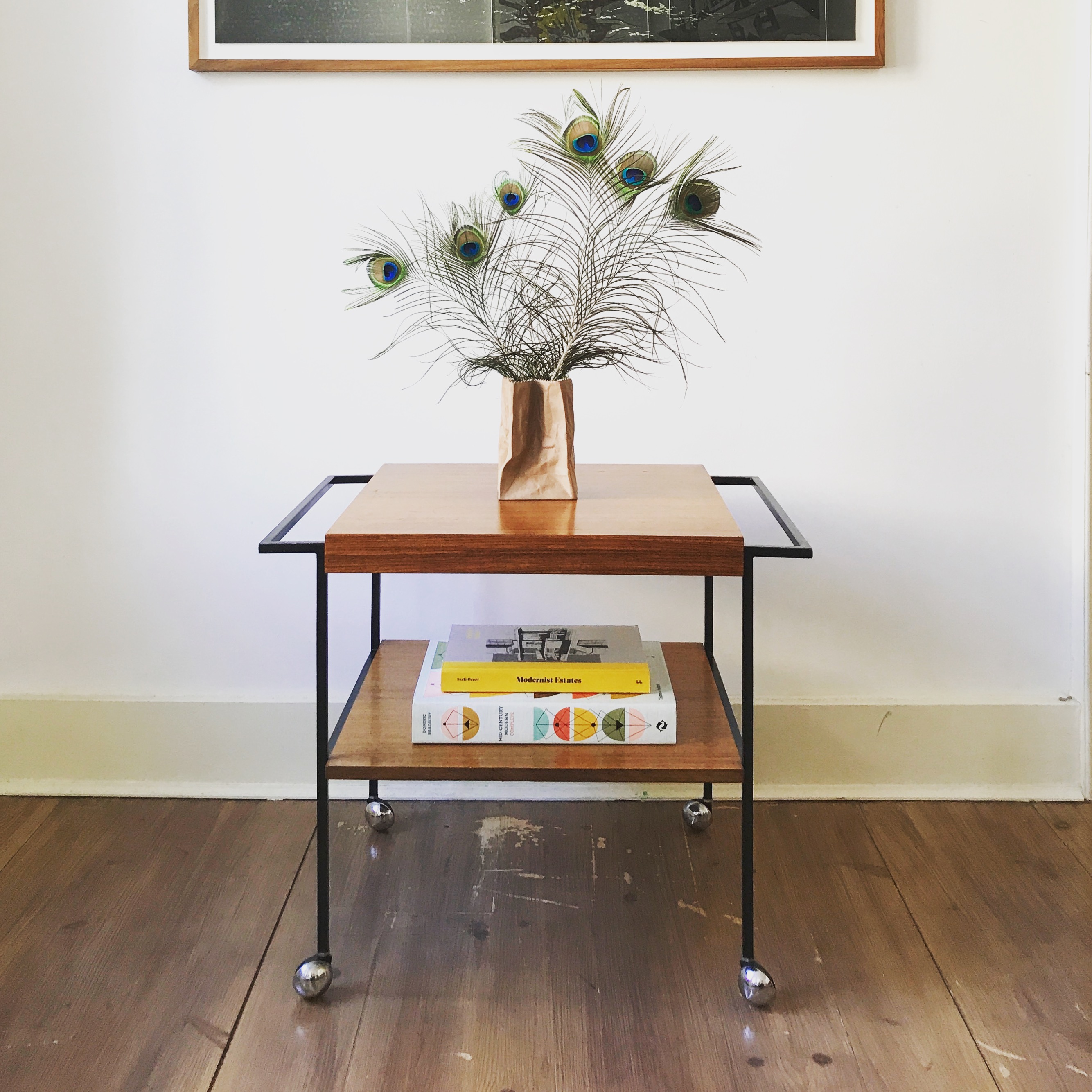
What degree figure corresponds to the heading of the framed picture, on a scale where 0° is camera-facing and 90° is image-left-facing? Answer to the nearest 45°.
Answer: approximately 0°
